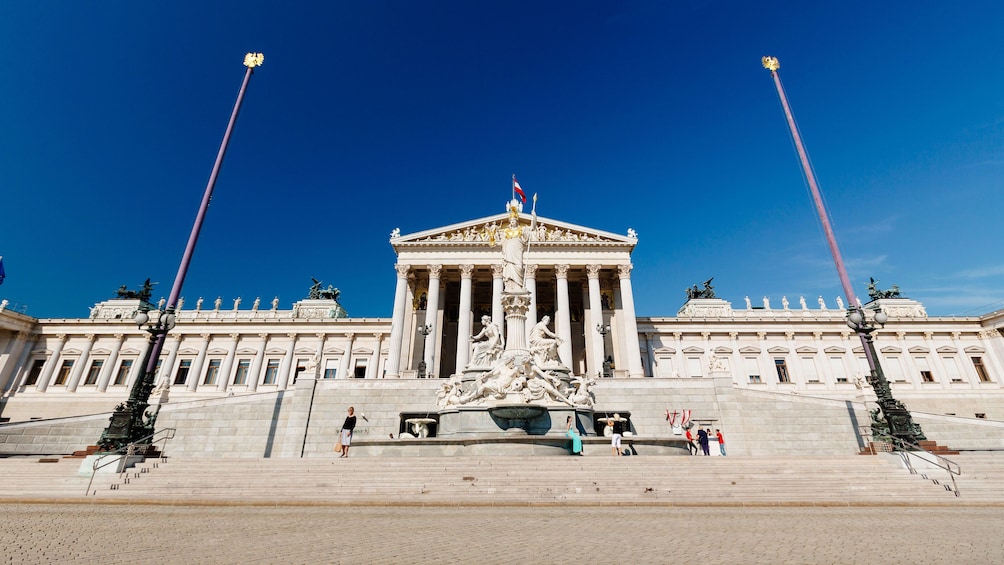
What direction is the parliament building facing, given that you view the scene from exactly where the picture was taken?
facing the viewer

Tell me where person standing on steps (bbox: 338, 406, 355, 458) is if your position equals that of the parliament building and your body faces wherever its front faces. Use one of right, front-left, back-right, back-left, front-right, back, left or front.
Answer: front

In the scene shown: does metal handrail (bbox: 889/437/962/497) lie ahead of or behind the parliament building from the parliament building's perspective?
ahead

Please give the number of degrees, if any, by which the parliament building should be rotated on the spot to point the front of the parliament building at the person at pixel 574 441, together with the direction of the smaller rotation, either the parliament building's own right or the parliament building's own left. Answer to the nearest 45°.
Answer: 0° — it already faces them

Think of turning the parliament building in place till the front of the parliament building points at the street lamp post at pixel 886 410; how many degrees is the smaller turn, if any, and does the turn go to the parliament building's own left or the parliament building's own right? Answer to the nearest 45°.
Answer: approximately 45° to the parliament building's own left

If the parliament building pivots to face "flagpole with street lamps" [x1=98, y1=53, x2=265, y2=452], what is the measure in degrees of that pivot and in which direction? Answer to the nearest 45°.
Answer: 0° — it already faces it

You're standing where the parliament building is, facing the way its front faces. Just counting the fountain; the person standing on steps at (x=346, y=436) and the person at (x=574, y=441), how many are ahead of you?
3

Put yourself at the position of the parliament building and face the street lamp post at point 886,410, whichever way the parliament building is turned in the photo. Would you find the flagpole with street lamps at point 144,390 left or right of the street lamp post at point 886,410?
right

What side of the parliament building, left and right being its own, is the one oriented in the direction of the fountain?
front
